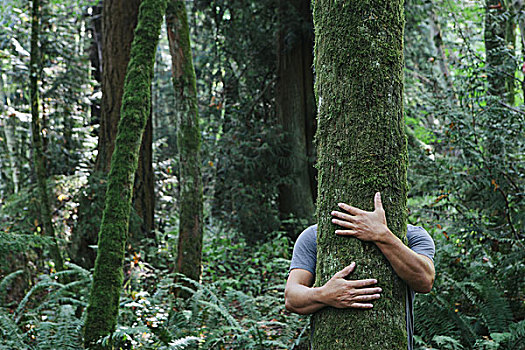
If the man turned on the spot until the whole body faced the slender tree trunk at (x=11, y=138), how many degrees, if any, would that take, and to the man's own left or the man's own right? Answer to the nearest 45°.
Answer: approximately 135° to the man's own right

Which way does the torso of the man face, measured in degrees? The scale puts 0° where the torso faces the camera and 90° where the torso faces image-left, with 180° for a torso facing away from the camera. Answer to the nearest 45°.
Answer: approximately 0°

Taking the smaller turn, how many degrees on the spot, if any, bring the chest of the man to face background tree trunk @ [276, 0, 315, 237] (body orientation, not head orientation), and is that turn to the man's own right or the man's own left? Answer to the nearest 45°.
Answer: approximately 180°
